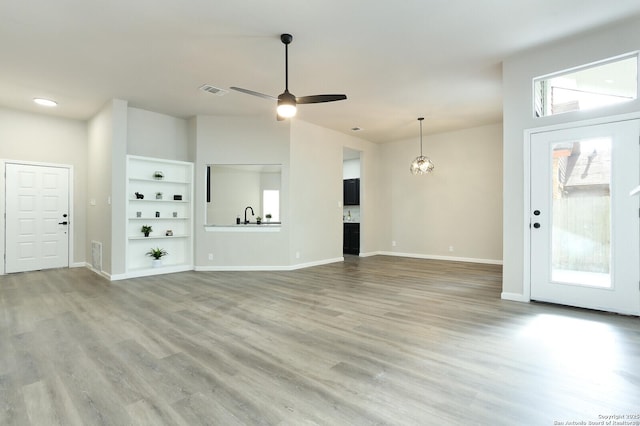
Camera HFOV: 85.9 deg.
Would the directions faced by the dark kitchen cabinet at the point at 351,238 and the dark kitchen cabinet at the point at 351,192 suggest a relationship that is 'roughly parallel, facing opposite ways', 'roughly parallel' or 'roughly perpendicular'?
roughly parallel

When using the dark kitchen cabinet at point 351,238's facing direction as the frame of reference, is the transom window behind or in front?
in front

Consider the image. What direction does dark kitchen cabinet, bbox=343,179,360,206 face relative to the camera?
toward the camera

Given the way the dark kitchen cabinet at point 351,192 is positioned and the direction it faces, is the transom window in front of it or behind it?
in front

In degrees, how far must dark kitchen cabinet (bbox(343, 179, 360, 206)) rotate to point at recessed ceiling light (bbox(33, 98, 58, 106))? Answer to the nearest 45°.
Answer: approximately 45° to its right

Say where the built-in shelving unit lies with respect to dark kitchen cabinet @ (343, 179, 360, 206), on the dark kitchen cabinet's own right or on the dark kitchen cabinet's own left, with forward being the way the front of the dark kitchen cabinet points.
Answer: on the dark kitchen cabinet's own right

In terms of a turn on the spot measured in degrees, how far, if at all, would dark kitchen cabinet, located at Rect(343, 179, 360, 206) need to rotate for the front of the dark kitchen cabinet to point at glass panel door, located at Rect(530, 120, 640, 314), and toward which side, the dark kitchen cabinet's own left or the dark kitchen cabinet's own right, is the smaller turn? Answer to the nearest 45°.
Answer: approximately 45° to the dark kitchen cabinet's own left

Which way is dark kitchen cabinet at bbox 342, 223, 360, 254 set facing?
toward the camera

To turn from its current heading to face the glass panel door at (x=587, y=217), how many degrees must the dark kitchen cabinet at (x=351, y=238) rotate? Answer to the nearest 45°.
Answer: approximately 45° to its left

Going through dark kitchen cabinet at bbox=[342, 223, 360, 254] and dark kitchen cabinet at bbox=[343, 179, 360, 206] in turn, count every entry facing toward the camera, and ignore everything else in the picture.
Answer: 2

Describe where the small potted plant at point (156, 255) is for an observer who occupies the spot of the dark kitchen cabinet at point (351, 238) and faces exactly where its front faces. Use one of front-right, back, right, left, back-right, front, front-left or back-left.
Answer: front-right
